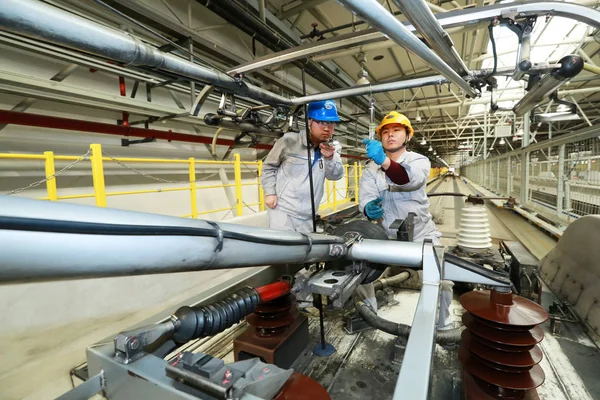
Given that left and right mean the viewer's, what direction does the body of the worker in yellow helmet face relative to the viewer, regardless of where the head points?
facing the viewer and to the left of the viewer

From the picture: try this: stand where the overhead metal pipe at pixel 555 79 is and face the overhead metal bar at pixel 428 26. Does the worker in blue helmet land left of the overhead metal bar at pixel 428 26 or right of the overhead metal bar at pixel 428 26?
right

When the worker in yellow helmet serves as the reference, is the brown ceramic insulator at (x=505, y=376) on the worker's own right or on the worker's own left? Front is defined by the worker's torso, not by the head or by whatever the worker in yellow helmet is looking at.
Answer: on the worker's own left

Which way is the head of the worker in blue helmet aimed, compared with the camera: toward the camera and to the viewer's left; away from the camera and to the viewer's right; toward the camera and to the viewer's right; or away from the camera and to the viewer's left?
toward the camera and to the viewer's right

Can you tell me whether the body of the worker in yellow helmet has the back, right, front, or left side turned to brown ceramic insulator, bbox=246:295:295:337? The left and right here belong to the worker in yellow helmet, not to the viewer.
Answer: front

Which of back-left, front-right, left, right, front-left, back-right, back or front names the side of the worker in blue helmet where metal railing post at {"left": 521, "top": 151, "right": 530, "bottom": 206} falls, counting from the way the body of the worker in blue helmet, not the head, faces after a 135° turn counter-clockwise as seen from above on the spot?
front-right

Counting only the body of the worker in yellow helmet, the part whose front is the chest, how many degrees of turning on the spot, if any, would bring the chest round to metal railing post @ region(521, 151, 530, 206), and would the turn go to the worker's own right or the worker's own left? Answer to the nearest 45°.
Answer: approximately 180°

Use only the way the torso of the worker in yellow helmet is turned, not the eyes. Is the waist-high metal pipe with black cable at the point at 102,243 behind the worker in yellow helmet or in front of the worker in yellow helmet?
in front

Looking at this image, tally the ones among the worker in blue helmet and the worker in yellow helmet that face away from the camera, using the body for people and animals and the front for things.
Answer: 0

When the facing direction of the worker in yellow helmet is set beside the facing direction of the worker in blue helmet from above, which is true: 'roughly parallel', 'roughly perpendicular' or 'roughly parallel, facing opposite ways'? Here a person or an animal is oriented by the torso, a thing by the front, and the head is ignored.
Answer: roughly perpendicular

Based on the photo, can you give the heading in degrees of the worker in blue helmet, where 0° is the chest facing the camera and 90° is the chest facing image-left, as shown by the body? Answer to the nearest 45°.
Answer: approximately 315°

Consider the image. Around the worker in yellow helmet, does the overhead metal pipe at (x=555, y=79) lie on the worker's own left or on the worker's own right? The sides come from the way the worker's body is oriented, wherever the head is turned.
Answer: on the worker's own left
